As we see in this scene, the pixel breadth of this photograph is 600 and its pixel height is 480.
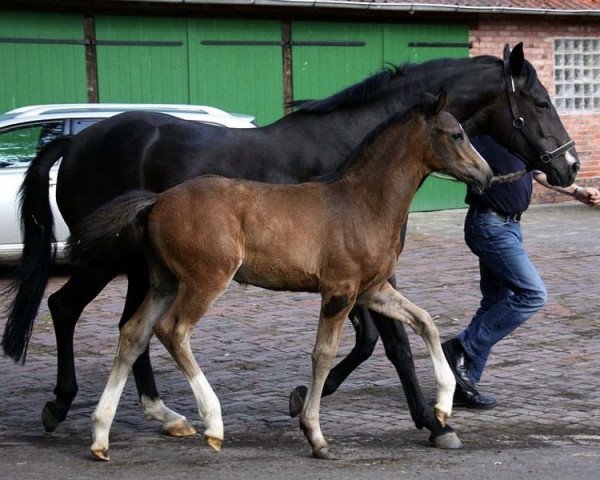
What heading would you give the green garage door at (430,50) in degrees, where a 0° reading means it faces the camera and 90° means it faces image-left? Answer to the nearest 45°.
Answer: approximately 0°

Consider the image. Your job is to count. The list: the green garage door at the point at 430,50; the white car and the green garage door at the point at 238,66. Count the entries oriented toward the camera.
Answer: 2

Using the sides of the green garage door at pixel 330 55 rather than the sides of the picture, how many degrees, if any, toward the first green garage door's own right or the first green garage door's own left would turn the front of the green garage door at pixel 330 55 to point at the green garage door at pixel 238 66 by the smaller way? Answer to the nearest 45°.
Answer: approximately 45° to the first green garage door's own right

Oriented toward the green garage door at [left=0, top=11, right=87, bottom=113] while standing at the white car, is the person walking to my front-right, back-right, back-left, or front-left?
back-right

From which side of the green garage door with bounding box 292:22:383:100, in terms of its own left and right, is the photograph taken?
front

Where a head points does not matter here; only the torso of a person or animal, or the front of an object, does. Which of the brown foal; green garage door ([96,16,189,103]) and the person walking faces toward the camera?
the green garage door

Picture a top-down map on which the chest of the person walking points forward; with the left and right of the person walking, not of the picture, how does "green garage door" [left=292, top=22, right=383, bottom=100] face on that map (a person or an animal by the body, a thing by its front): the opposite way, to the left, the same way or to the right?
to the right

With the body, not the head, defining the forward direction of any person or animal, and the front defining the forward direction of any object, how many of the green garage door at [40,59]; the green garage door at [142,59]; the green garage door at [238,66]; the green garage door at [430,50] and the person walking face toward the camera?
4

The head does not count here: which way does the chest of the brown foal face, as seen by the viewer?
to the viewer's right

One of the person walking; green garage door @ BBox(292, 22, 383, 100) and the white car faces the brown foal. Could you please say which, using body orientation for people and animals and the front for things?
the green garage door

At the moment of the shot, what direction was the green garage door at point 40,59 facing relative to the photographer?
facing the viewer

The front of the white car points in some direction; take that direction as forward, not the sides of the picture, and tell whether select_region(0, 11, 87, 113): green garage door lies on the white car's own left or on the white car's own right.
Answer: on the white car's own right

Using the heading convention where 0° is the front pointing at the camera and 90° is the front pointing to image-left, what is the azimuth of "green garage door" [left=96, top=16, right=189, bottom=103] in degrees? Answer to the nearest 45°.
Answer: approximately 0°

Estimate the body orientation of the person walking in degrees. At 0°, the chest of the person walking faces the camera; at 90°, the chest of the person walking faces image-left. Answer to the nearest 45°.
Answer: approximately 270°
